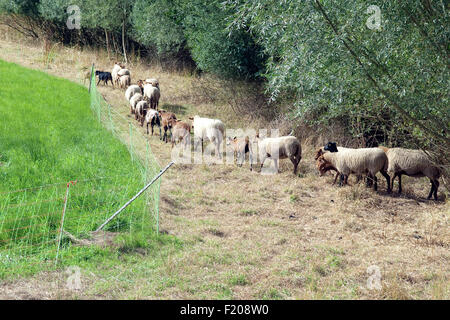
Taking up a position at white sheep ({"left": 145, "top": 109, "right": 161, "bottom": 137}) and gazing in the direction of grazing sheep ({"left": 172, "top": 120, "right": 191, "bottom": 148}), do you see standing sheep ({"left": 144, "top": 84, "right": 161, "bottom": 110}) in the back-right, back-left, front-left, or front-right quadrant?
back-left

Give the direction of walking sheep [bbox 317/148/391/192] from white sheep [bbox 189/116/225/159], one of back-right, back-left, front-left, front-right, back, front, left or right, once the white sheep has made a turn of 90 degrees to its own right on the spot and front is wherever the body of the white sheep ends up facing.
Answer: right

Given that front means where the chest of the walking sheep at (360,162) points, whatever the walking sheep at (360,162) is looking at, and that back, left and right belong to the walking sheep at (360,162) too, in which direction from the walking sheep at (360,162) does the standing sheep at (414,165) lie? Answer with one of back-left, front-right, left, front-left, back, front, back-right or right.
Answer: back

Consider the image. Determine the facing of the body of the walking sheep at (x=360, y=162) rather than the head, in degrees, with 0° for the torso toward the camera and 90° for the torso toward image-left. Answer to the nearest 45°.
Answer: approximately 90°

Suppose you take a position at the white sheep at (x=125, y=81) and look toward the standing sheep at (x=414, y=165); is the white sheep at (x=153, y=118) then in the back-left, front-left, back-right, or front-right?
front-right

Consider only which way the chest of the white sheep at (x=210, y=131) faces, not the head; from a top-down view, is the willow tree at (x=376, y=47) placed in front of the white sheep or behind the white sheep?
behind

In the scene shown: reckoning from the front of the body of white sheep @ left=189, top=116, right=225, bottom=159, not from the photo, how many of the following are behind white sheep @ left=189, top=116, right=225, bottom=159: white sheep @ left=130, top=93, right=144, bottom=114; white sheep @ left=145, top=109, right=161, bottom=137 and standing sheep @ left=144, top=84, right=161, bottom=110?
0

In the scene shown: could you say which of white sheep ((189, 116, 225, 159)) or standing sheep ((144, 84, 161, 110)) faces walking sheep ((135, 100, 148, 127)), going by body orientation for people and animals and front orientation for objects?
the white sheep

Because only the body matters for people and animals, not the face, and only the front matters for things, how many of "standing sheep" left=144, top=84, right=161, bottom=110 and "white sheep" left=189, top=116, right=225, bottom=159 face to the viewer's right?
0

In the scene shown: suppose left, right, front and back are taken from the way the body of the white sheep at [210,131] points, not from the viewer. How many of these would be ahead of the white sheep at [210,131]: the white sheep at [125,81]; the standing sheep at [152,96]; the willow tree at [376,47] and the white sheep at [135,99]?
3

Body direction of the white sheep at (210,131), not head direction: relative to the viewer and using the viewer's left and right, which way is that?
facing away from the viewer and to the left of the viewer

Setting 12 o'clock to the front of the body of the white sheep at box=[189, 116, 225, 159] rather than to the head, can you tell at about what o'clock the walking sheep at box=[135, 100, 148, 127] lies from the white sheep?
The walking sheep is roughly at 12 o'clock from the white sheep.

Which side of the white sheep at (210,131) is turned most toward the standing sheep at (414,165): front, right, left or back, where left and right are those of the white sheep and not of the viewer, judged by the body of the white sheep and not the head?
back
